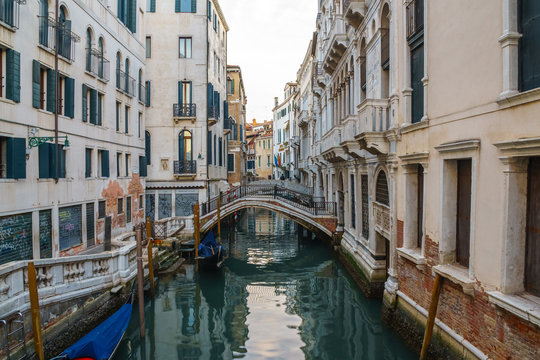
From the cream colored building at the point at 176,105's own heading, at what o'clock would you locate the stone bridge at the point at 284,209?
The stone bridge is roughly at 10 o'clock from the cream colored building.

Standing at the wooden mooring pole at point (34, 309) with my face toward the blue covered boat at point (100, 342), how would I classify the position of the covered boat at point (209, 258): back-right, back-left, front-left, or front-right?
front-left

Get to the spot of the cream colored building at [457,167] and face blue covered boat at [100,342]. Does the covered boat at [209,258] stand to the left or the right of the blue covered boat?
right

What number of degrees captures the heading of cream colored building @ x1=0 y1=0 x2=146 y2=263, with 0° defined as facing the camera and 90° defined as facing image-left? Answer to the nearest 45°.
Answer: approximately 315°

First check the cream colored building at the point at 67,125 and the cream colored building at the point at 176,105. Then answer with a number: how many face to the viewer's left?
0

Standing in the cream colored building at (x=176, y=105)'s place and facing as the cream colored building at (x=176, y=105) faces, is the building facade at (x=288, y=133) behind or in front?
behind

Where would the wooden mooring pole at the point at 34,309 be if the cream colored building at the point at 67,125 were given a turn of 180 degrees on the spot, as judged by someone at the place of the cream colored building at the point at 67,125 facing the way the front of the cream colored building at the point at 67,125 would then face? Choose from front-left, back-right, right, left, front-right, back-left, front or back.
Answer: back-left

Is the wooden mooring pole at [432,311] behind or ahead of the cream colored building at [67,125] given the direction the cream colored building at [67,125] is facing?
ahead

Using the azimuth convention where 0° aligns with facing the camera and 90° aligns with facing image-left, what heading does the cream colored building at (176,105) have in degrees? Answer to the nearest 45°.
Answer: approximately 0°

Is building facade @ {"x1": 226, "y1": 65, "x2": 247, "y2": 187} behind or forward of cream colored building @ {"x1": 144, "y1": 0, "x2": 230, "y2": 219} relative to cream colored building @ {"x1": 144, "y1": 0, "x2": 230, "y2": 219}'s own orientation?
behind

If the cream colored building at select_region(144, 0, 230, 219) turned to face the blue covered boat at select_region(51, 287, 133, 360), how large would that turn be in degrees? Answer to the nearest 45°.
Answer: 0° — it already faces it

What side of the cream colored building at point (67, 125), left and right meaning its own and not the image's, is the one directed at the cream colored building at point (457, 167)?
front
